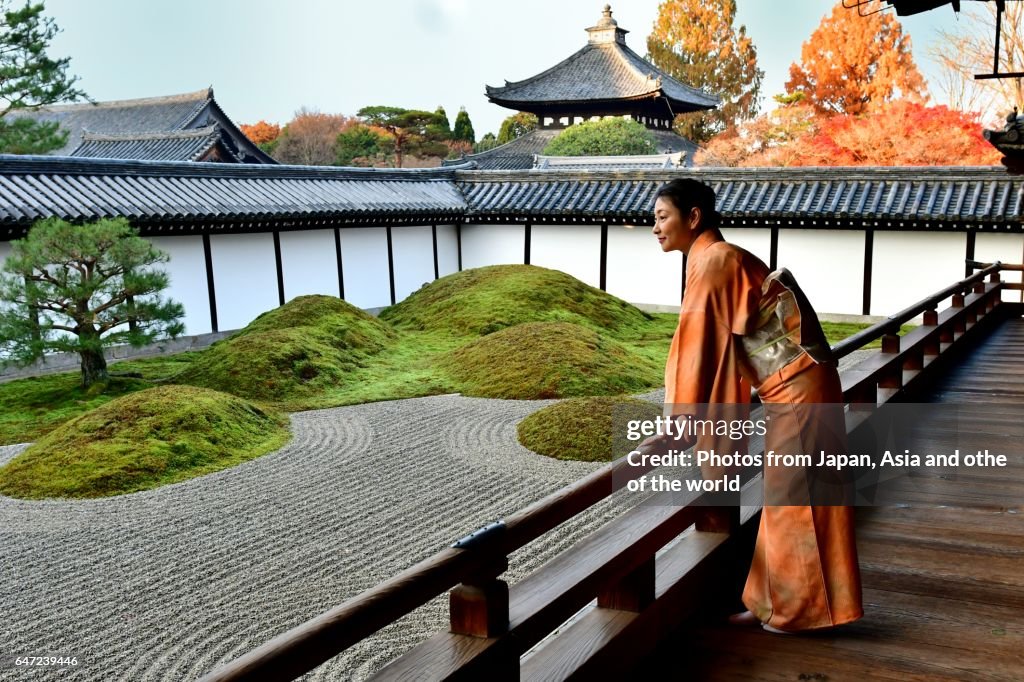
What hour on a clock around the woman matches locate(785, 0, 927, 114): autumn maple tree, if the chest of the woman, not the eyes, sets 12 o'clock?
The autumn maple tree is roughly at 3 o'clock from the woman.

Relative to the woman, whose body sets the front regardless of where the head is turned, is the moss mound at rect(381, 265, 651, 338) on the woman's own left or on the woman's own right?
on the woman's own right

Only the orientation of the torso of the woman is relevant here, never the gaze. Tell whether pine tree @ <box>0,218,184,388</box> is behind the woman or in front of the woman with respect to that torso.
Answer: in front

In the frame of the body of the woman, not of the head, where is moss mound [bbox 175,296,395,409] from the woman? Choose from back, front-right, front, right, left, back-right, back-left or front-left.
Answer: front-right

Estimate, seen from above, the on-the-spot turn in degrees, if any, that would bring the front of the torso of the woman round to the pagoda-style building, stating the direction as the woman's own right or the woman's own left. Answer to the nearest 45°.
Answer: approximately 90° to the woman's own right

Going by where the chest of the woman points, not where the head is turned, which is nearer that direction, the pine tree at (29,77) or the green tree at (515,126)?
the pine tree

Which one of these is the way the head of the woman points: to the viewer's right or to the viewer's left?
to the viewer's left

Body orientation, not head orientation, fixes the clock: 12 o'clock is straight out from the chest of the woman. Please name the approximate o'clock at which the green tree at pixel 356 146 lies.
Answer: The green tree is roughly at 2 o'clock from the woman.

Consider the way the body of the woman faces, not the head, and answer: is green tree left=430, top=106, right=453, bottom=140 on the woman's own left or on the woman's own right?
on the woman's own right

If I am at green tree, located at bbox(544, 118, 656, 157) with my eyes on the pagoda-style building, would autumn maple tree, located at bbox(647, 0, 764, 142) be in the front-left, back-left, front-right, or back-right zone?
front-right

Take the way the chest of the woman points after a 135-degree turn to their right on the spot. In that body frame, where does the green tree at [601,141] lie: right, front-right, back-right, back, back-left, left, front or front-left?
front-left

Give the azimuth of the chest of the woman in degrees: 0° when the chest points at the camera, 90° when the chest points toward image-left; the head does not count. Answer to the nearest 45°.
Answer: approximately 90°

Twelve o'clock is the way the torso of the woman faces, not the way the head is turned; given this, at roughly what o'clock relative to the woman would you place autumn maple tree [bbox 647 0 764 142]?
The autumn maple tree is roughly at 3 o'clock from the woman.
